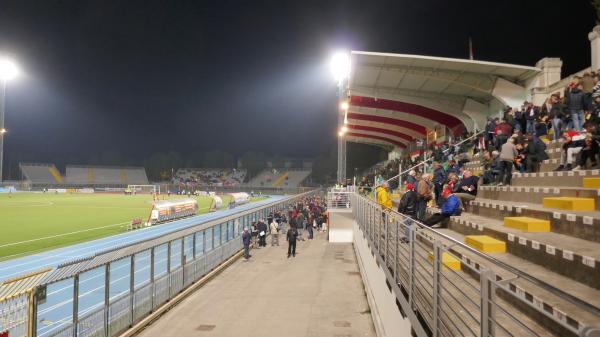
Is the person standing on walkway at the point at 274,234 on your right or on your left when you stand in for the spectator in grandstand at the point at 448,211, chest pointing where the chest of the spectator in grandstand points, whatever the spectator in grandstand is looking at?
on your right

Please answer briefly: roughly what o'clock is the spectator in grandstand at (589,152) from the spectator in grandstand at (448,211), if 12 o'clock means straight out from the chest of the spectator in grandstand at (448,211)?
the spectator in grandstand at (589,152) is roughly at 6 o'clock from the spectator in grandstand at (448,211).

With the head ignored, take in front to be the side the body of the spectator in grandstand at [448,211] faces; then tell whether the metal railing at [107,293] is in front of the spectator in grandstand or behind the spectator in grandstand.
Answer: in front

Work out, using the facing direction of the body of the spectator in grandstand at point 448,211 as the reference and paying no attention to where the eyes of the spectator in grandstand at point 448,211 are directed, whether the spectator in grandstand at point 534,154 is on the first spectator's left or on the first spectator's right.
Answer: on the first spectator's right

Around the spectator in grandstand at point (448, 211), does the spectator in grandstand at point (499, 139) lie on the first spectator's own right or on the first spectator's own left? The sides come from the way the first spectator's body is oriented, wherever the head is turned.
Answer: on the first spectator's own right

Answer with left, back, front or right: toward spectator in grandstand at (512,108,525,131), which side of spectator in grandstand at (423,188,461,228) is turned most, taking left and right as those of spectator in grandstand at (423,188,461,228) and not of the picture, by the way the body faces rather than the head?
right

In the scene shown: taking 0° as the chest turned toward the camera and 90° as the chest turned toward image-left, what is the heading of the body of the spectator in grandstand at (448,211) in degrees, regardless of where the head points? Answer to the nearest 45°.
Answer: approximately 90°

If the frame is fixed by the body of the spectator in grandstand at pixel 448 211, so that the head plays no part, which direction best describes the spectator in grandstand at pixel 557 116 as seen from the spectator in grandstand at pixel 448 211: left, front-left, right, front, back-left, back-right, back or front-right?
back-right

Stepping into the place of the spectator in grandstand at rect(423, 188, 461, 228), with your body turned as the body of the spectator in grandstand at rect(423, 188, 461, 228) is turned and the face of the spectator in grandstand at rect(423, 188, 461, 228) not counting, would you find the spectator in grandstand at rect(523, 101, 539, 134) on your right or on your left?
on your right

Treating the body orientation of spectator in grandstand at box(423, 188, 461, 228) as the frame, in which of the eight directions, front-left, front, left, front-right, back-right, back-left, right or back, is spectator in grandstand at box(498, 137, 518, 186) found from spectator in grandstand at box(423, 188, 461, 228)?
back-right

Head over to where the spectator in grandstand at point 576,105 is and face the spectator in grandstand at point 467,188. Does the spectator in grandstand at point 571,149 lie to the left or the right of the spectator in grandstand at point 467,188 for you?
left
